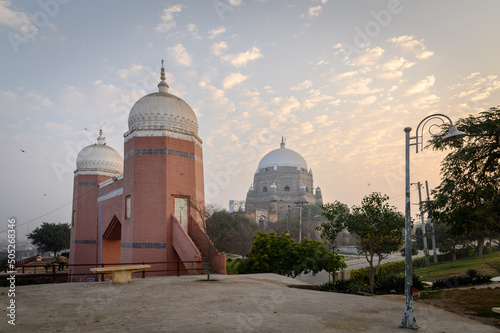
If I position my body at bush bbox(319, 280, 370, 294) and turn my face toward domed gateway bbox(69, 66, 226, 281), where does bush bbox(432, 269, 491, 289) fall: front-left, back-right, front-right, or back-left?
back-right

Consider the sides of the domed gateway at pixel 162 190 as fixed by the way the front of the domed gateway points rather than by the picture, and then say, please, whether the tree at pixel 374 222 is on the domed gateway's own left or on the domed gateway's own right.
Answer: on the domed gateway's own left

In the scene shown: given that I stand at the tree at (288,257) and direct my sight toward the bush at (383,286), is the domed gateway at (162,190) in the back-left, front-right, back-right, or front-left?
back-right
